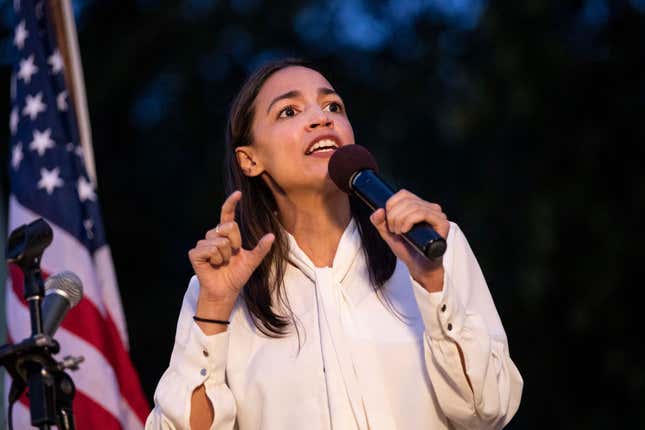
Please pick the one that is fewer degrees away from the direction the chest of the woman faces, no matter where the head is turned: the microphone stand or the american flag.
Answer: the microphone stand

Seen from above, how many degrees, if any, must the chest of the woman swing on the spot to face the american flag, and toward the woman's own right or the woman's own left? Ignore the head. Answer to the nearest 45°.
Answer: approximately 135° to the woman's own right

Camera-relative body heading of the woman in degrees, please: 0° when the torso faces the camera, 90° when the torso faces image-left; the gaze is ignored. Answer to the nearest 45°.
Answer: approximately 0°

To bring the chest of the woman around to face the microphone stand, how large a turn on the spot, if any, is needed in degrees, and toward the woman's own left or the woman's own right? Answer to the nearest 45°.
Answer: approximately 45° to the woman's own right

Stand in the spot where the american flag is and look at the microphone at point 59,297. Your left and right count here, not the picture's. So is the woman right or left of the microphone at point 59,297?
left

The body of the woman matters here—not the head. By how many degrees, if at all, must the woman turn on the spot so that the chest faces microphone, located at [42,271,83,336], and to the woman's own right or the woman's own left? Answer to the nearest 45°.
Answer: approximately 45° to the woman's own right
